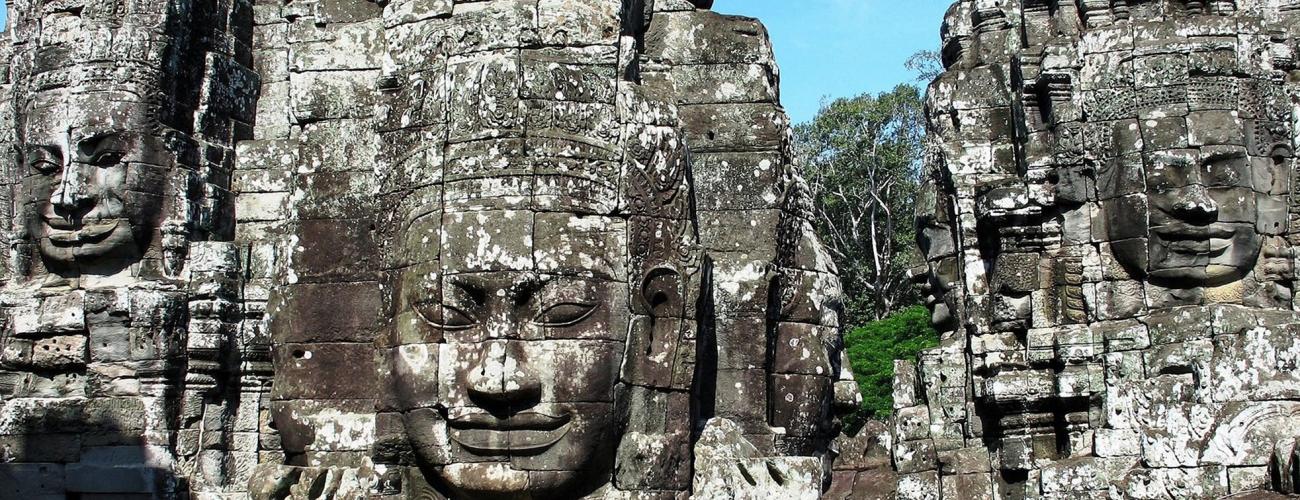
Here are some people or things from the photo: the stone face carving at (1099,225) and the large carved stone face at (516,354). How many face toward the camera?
2

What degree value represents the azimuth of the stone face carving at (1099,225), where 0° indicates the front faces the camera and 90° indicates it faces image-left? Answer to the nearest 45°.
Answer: approximately 0°

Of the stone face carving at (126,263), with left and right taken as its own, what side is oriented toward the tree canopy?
back

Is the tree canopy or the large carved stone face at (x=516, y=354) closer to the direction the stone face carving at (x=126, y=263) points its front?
the large carved stone face

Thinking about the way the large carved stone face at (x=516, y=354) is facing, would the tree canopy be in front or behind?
behind

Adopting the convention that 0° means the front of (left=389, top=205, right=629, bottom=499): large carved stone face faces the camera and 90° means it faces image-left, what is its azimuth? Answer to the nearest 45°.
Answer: approximately 0°
